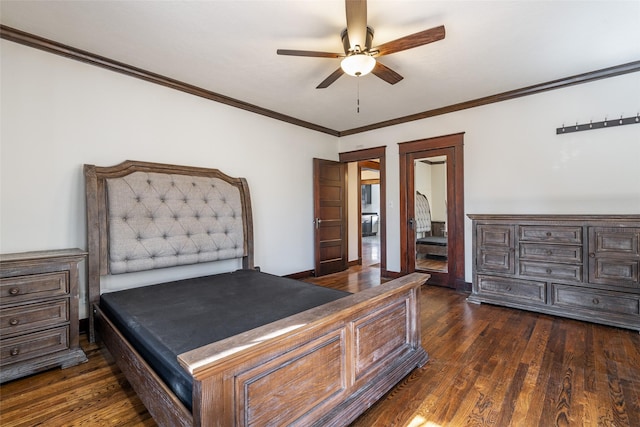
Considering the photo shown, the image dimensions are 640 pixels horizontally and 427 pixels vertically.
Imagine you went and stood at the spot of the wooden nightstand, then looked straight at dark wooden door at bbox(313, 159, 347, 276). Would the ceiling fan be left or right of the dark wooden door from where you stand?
right

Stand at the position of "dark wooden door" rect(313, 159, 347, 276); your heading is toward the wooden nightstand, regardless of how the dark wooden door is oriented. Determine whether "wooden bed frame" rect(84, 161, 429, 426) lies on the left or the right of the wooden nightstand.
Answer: left

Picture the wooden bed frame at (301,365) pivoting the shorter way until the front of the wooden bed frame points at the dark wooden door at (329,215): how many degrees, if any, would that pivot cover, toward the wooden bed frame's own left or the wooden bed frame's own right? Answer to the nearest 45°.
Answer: approximately 135° to the wooden bed frame's own left

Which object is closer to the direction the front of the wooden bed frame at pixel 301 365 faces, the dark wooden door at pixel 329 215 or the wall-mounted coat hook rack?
the wall-mounted coat hook rack

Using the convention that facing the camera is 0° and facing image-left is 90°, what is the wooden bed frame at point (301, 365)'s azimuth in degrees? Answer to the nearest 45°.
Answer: approximately 315°

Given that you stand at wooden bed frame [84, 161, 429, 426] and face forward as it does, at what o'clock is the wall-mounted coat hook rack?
The wall-mounted coat hook rack is roughly at 10 o'clock from the wooden bed frame.

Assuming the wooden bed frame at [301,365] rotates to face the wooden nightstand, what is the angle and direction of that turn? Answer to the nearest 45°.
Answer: approximately 180°

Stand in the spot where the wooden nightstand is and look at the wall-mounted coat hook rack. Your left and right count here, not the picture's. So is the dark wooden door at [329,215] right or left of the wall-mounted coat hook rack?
left
